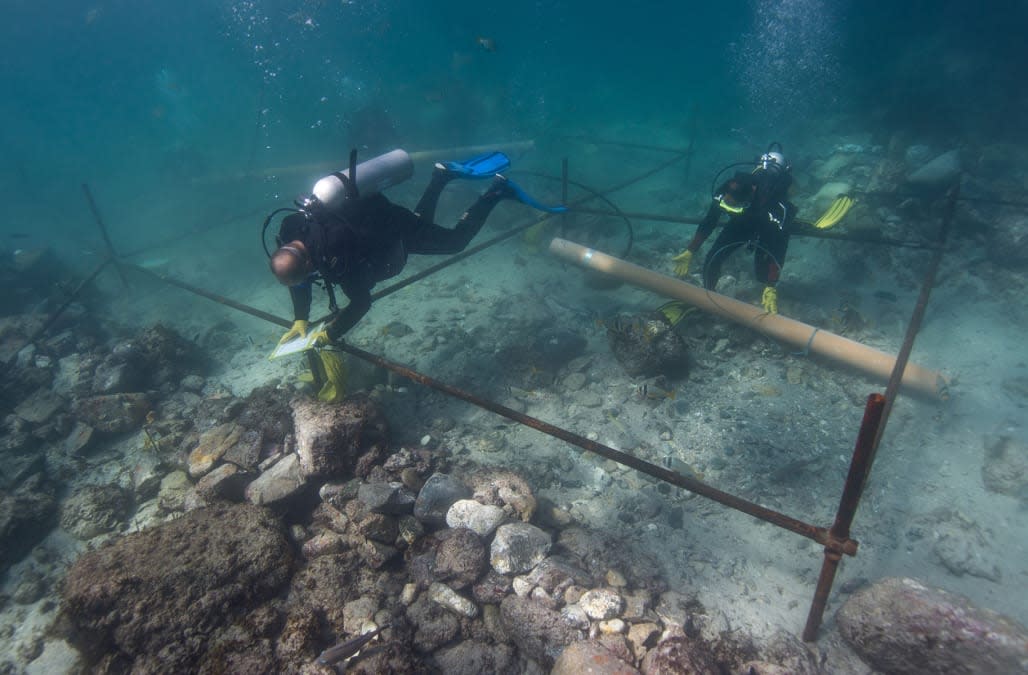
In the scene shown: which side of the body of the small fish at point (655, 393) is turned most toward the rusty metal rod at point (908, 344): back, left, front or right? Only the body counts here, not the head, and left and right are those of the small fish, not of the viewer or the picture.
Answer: back

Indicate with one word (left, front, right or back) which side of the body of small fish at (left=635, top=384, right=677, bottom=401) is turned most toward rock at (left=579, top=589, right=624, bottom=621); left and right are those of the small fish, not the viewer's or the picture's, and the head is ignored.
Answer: left

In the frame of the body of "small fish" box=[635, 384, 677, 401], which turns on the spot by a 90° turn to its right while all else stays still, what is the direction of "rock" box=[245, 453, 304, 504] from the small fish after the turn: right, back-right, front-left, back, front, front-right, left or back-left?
back-left

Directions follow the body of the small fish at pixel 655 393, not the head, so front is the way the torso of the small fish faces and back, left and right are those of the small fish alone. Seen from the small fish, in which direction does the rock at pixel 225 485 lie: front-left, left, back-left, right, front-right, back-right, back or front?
front-left

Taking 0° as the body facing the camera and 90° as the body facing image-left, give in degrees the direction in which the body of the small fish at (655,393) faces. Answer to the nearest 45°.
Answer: approximately 90°

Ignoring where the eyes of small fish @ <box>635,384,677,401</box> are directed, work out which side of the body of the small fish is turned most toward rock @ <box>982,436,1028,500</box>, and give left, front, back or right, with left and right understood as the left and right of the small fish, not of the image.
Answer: back

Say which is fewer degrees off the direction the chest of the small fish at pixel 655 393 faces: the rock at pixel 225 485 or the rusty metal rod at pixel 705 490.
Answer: the rock

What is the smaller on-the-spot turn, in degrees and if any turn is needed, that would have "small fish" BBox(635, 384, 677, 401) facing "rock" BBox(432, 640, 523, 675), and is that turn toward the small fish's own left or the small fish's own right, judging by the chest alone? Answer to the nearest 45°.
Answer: approximately 90° to the small fish's own left

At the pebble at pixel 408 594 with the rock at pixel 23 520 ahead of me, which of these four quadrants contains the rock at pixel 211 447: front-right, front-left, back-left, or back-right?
front-right

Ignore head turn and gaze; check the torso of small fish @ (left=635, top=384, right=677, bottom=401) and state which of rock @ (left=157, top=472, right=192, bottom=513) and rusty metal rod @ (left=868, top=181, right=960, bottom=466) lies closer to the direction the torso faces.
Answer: the rock

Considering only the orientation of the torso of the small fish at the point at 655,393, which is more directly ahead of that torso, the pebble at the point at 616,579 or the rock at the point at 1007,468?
the pebble

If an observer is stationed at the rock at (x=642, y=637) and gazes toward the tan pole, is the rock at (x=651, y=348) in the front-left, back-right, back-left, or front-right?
front-left

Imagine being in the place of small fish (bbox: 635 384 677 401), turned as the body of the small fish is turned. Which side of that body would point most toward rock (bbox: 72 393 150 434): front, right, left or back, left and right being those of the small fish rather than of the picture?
front

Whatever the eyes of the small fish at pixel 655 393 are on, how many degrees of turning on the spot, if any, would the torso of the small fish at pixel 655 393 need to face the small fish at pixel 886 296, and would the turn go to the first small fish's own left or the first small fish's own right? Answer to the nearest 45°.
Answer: approximately 135° to the first small fish's own right

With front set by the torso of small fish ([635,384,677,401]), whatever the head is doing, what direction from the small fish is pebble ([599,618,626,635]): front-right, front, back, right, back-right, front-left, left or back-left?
left
